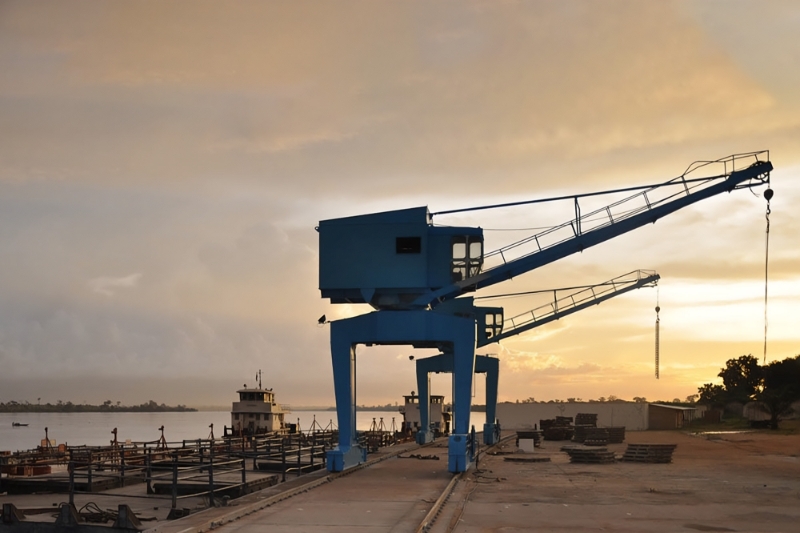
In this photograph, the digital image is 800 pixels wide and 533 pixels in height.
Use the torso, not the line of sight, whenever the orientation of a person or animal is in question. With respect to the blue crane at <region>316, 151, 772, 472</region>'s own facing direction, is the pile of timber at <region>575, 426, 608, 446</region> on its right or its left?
on its left

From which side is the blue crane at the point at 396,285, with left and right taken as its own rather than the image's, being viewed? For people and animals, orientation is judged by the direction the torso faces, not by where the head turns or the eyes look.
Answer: right

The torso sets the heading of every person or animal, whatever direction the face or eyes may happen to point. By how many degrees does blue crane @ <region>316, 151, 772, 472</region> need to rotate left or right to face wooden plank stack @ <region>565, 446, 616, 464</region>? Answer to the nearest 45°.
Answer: approximately 45° to its left

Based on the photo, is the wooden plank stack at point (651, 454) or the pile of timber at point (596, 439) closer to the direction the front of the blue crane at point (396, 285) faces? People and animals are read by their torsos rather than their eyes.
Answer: the wooden plank stack

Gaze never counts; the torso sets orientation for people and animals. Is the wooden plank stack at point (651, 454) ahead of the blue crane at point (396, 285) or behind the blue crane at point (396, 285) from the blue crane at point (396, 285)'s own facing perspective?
ahead

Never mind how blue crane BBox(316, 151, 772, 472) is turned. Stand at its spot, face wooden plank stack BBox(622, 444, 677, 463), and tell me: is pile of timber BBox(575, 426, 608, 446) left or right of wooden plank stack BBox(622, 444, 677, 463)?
left
